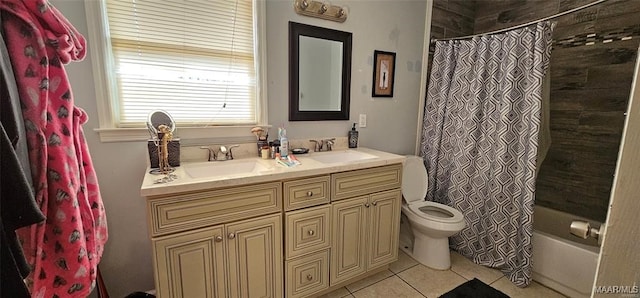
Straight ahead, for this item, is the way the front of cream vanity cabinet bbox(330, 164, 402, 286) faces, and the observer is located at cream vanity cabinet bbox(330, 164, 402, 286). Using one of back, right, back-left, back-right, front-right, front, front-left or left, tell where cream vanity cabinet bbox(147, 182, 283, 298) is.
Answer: right

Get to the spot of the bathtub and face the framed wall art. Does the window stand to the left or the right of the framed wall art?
left

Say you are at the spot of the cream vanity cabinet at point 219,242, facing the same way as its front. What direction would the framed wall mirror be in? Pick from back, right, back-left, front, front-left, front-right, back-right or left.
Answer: left

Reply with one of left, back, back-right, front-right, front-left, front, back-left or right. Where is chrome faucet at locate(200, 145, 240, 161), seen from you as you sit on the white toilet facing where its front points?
right

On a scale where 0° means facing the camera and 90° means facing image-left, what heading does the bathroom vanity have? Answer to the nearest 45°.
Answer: approximately 315°

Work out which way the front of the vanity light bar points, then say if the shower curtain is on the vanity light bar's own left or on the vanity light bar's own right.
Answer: on the vanity light bar's own left

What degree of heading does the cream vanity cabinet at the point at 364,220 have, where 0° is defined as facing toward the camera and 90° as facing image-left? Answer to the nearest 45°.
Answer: approximately 315°

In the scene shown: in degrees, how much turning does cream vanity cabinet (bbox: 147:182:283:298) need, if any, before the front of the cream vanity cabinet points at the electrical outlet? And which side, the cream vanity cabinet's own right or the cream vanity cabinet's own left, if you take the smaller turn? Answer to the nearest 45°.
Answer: approximately 90° to the cream vanity cabinet's own left

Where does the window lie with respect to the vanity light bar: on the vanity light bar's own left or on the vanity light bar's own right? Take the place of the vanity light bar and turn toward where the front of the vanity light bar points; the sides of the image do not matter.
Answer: on the vanity light bar's own right

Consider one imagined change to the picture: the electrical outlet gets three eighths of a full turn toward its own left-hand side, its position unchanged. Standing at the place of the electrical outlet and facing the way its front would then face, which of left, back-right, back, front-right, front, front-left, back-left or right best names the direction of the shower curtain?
front-right
